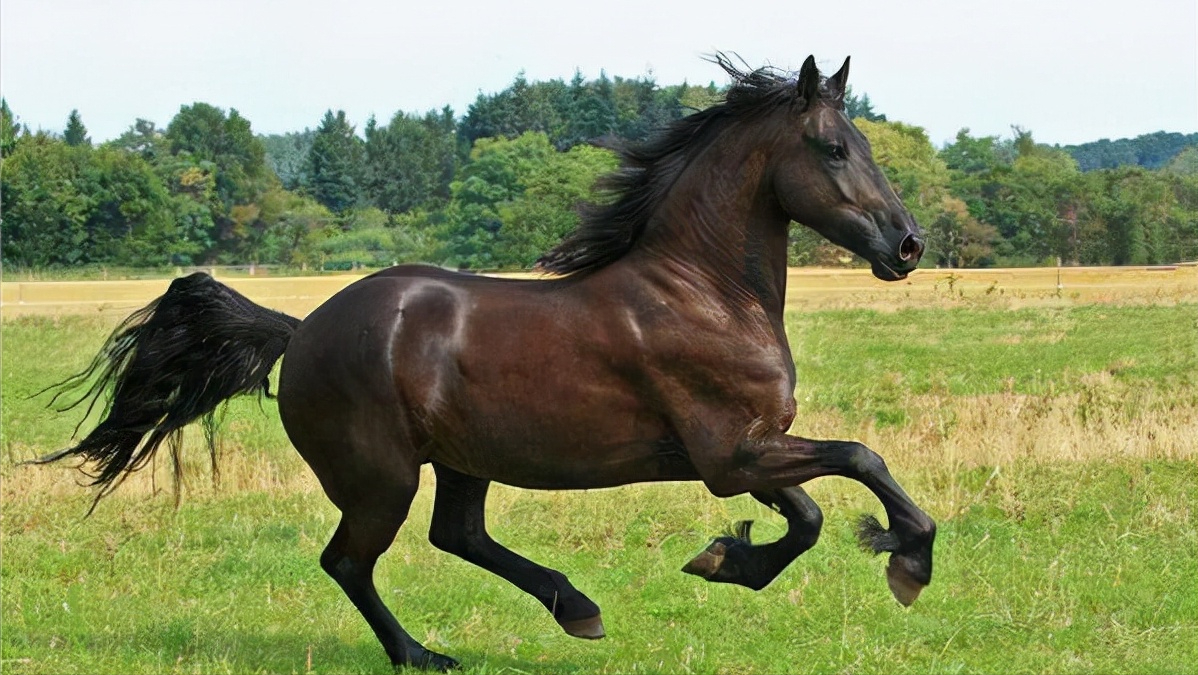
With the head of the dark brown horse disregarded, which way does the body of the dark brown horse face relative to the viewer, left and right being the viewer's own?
facing to the right of the viewer
